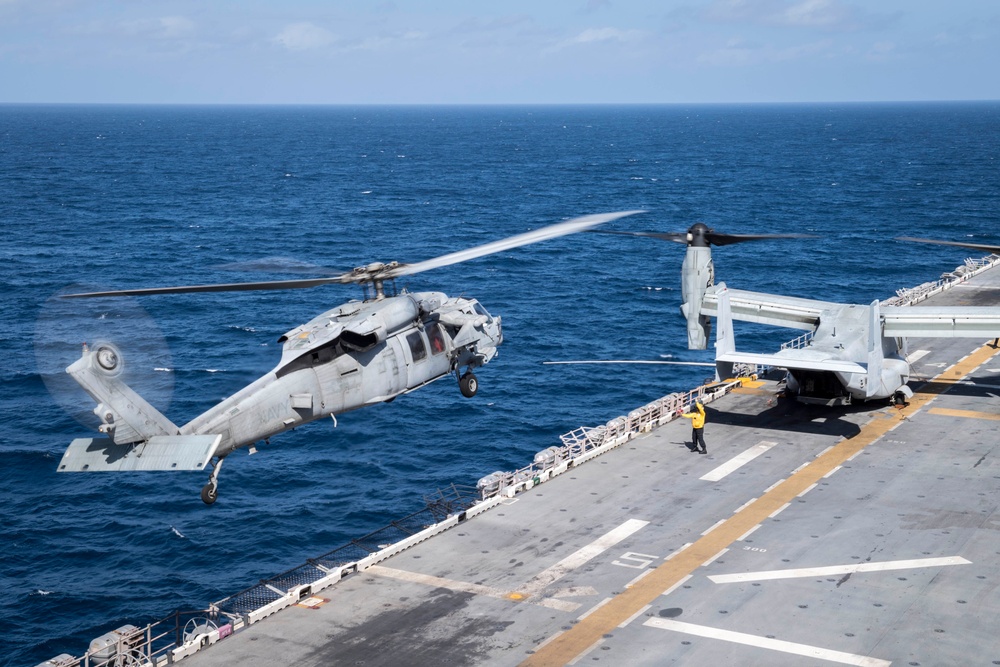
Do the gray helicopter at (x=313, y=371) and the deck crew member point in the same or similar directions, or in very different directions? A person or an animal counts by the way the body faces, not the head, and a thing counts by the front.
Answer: very different directions

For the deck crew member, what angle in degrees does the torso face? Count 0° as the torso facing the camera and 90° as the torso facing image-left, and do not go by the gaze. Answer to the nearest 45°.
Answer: approximately 45°

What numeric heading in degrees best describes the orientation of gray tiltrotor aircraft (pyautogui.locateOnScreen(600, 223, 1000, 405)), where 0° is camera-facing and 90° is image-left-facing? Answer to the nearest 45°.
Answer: approximately 225°

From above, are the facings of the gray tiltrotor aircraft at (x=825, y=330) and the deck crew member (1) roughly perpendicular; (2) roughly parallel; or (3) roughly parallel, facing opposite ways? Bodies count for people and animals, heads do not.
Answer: roughly parallel, facing opposite ways

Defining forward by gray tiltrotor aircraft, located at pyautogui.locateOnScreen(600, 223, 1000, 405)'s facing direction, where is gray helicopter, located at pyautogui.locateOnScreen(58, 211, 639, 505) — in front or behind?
behind

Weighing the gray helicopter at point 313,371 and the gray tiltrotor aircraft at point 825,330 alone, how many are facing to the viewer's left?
0

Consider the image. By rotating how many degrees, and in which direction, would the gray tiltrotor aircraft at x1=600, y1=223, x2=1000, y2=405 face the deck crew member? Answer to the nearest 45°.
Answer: approximately 180°

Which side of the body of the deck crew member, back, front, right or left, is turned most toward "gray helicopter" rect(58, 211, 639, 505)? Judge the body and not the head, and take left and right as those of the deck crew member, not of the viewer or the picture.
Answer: front

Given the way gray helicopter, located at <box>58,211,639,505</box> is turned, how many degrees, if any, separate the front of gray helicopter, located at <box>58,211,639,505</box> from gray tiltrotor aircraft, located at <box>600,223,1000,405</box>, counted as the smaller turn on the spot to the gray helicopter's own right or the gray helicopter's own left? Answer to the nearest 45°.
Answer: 0° — it already faces it

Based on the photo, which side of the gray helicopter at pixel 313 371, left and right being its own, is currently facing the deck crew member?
front
